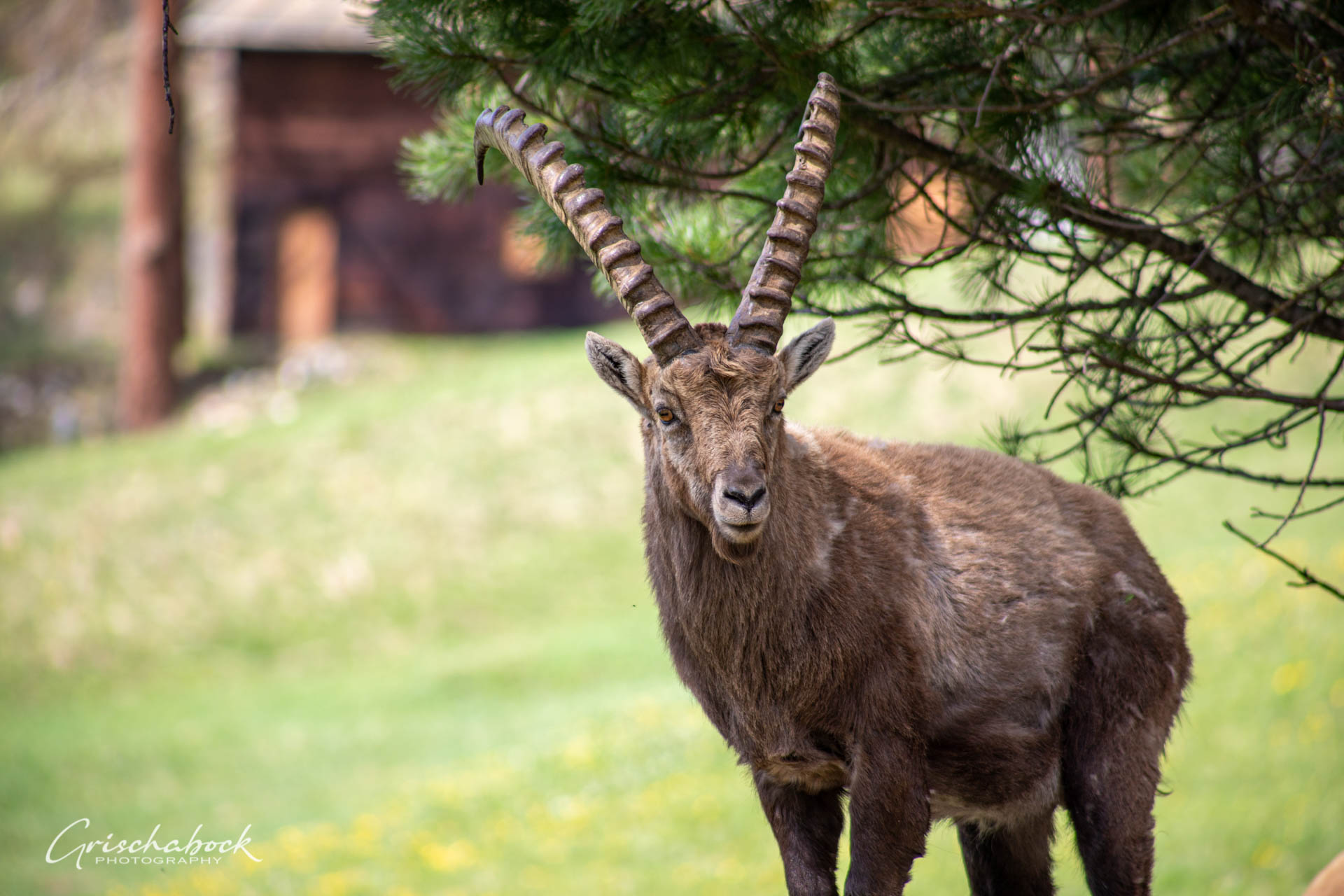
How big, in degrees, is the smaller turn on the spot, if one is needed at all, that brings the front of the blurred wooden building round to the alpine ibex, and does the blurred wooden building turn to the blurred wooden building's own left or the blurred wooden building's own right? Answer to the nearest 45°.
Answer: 0° — it already faces it

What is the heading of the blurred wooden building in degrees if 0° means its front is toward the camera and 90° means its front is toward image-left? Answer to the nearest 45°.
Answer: approximately 0°

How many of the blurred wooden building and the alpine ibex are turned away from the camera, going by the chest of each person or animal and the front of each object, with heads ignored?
0

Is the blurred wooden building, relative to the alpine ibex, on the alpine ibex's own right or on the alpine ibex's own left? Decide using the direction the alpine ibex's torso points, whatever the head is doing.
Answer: on the alpine ibex's own right

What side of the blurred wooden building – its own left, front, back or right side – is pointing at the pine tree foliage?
front
